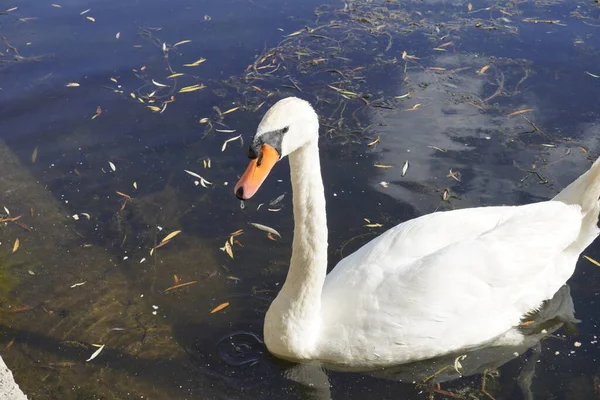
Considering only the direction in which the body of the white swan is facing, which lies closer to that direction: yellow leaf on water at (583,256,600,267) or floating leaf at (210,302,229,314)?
the floating leaf

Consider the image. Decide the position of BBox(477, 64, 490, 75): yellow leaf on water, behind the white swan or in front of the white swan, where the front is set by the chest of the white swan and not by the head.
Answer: behind

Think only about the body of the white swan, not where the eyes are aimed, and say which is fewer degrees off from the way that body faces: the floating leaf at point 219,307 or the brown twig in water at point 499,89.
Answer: the floating leaf

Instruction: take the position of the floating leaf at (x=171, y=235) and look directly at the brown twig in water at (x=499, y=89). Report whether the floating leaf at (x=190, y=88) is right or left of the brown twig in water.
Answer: left

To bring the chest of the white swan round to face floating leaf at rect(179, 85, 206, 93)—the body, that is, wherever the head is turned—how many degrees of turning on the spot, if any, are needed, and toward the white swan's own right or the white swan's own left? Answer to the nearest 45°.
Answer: approximately 90° to the white swan's own right

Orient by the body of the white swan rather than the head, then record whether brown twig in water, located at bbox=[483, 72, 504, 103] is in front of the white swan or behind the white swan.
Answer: behind

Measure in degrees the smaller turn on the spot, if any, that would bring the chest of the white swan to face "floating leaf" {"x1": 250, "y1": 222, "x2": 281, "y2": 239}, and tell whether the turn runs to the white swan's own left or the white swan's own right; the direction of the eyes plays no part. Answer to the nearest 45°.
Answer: approximately 90° to the white swan's own right

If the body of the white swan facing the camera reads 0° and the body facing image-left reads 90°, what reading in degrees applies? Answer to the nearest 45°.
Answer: approximately 45°

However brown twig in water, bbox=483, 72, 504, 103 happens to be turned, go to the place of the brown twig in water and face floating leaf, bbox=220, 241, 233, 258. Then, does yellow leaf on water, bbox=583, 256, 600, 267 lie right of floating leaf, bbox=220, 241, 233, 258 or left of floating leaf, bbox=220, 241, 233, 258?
left

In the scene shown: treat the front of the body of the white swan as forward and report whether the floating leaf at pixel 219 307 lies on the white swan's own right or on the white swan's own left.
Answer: on the white swan's own right

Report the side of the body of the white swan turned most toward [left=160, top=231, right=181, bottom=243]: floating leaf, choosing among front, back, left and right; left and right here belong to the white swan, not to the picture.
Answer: right
